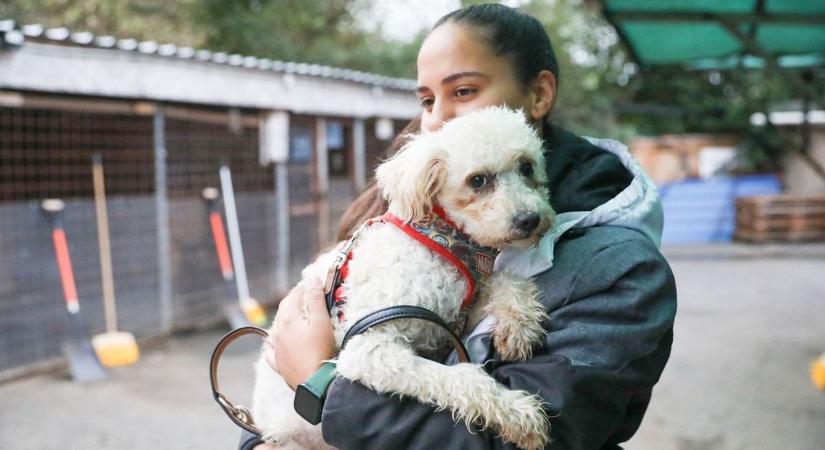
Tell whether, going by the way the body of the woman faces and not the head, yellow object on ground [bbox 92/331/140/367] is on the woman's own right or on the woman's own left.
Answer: on the woman's own right

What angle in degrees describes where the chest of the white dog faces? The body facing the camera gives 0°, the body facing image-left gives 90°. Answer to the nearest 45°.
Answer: approximately 315°

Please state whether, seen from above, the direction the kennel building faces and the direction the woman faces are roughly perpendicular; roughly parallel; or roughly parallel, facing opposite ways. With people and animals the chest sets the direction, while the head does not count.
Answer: roughly perpendicular

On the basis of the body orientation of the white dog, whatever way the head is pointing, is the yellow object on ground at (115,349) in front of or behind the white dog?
behind
